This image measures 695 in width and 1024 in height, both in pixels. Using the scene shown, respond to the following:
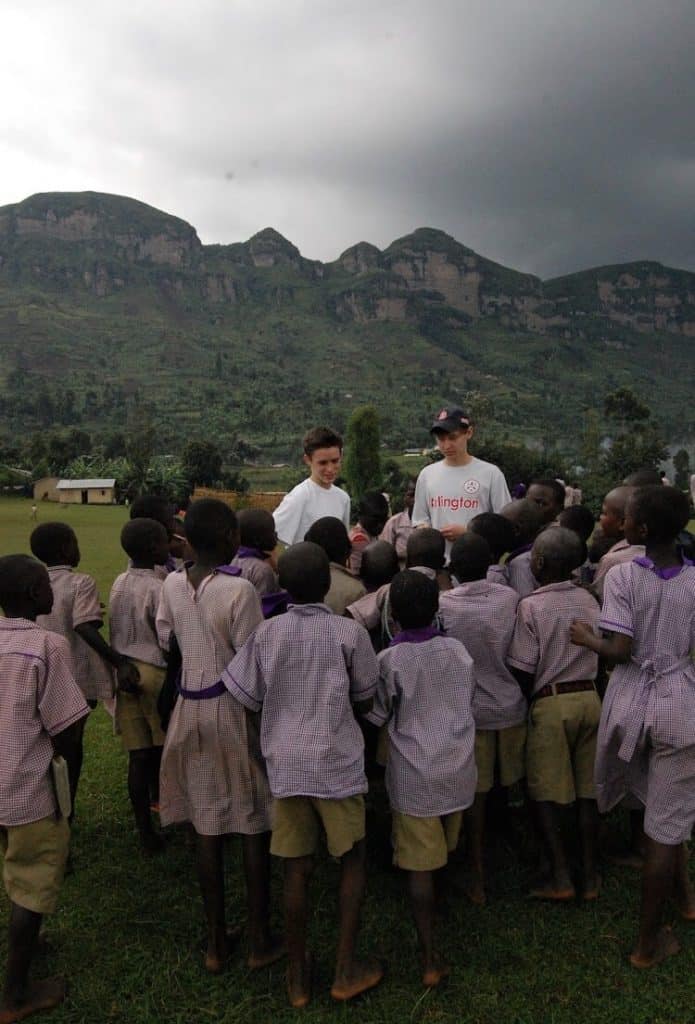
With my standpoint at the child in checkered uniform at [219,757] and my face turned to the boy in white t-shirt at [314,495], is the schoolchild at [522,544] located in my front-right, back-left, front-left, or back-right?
front-right

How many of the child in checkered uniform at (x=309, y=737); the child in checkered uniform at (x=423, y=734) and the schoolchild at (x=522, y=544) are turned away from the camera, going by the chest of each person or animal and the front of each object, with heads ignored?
3

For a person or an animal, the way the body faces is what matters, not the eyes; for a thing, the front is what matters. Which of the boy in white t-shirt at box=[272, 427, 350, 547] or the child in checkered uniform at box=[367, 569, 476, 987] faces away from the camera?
the child in checkered uniform

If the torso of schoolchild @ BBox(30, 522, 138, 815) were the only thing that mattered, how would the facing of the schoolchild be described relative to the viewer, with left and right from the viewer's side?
facing away from the viewer and to the right of the viewer

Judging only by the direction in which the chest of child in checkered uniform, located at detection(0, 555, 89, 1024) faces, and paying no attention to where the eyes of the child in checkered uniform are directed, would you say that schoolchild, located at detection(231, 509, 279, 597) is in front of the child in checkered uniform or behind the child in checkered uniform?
in front

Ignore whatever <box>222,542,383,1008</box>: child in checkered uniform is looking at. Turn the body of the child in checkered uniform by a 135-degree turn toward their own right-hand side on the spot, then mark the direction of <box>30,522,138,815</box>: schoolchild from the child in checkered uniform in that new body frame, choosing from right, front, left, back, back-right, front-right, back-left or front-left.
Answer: back

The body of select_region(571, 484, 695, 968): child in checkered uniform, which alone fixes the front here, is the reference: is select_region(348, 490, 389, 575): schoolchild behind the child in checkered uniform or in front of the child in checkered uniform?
in front

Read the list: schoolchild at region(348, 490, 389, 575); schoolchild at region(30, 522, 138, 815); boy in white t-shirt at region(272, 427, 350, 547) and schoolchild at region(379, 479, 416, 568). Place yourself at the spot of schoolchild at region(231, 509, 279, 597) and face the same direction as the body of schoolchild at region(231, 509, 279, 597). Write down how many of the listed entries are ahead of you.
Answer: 3

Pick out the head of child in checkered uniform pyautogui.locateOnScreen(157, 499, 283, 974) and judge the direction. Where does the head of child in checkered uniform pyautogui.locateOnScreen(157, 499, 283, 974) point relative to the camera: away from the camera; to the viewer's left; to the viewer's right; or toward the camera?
away from the camera

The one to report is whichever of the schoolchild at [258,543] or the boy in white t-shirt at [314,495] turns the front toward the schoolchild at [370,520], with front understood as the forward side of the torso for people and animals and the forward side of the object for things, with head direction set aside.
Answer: the schoolchild at [258,543]

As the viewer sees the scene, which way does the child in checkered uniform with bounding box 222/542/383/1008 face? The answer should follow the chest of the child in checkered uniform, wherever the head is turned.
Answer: away from the camera

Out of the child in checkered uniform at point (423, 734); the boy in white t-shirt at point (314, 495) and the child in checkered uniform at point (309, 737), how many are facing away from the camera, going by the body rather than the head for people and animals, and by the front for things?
2

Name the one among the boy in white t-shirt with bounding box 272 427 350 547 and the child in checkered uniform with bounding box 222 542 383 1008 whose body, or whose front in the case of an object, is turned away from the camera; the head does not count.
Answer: the child in checkered uniform

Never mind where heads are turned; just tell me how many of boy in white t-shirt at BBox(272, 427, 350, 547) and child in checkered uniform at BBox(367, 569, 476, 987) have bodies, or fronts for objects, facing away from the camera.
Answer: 1

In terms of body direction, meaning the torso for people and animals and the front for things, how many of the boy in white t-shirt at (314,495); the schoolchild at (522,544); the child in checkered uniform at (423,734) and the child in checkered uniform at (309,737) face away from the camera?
3

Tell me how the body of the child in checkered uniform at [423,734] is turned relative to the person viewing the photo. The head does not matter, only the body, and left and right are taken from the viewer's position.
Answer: facing away from the viewer

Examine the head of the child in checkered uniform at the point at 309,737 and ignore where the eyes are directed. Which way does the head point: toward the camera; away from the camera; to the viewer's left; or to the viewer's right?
away from the camera

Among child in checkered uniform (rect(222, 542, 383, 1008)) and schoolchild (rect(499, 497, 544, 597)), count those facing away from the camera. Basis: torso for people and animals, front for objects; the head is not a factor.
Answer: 2

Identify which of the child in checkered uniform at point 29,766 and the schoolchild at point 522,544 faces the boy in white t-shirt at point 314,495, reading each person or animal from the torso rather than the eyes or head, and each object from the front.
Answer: the child in checkered uniform
